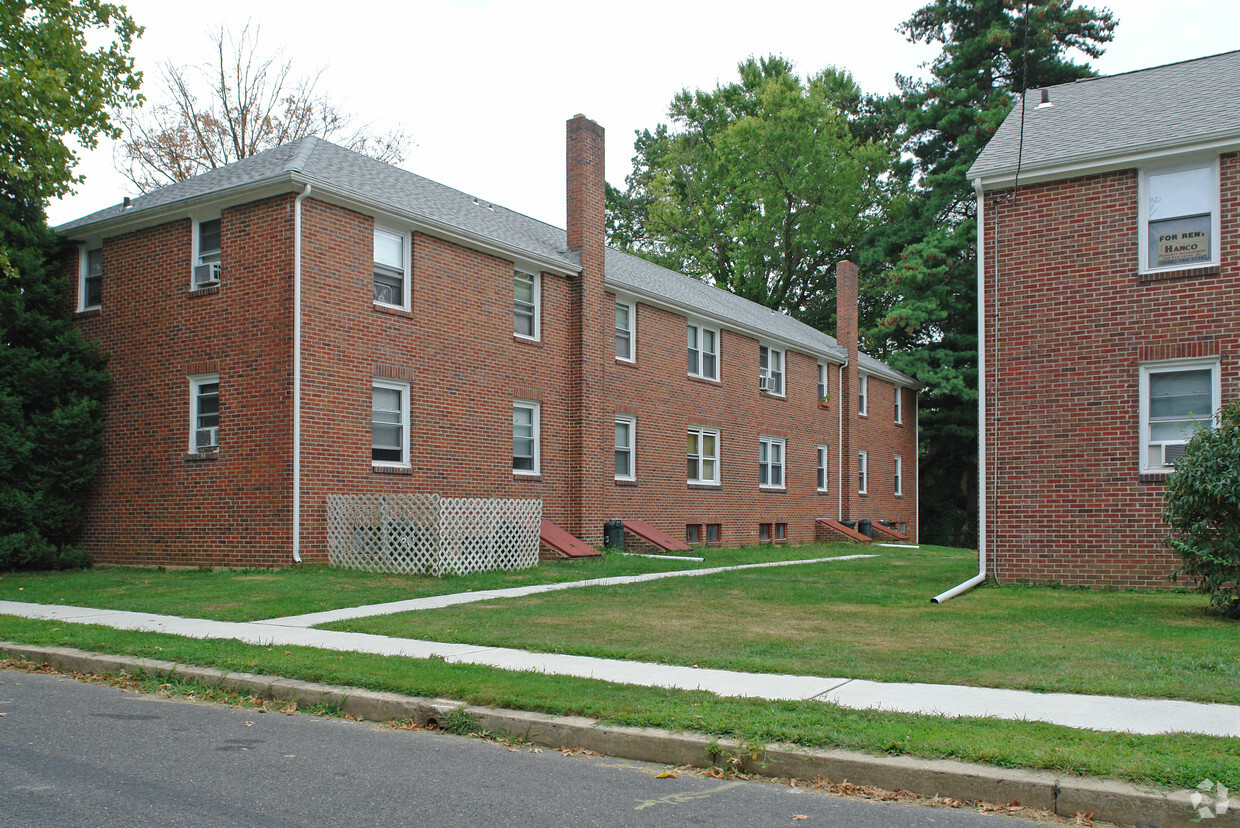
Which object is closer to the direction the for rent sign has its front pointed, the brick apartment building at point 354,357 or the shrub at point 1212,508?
the shrub

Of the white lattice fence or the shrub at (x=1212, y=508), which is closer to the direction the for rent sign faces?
the shrub

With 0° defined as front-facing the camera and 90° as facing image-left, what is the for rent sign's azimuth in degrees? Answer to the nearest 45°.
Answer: approximately 0°

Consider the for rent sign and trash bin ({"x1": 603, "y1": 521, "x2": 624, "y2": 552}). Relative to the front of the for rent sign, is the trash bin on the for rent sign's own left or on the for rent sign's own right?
on the for rent sign's own right

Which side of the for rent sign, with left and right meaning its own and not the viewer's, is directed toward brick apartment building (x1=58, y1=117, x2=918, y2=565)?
right
